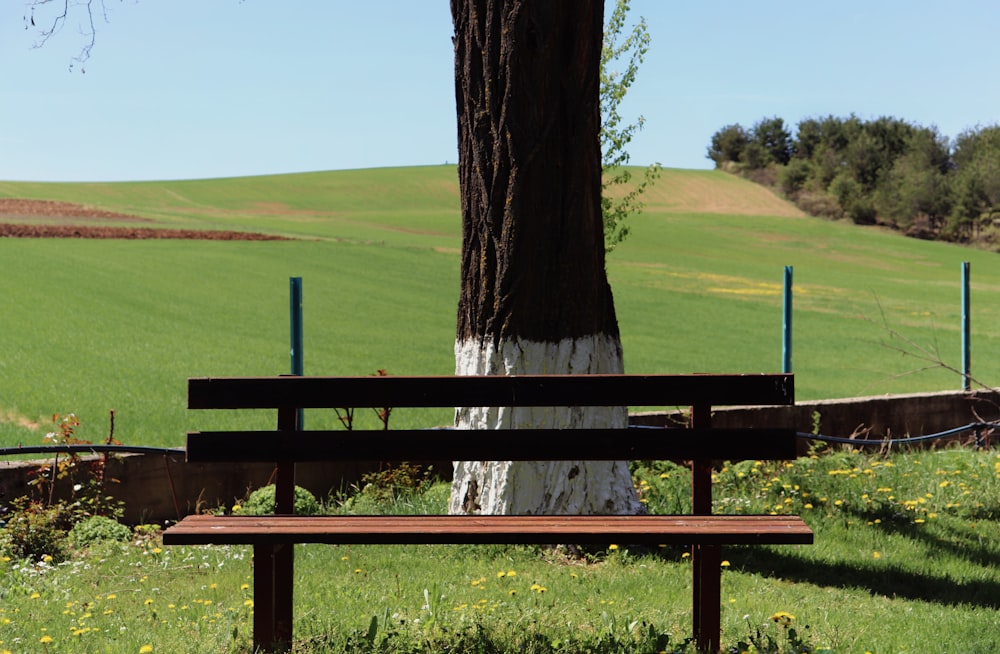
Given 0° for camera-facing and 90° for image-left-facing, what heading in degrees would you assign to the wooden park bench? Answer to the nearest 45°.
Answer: approximately 0°

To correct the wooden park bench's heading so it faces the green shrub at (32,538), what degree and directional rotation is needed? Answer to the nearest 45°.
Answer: approximately 135° to its right

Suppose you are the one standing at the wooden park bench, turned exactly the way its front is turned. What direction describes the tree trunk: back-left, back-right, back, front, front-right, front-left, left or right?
back

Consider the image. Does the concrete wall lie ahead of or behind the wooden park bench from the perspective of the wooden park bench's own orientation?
behind

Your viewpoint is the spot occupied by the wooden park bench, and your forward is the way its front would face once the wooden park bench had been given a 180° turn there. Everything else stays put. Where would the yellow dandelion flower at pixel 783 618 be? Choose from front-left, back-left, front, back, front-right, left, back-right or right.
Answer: right

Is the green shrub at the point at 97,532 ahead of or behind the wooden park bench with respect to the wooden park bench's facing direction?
behind
